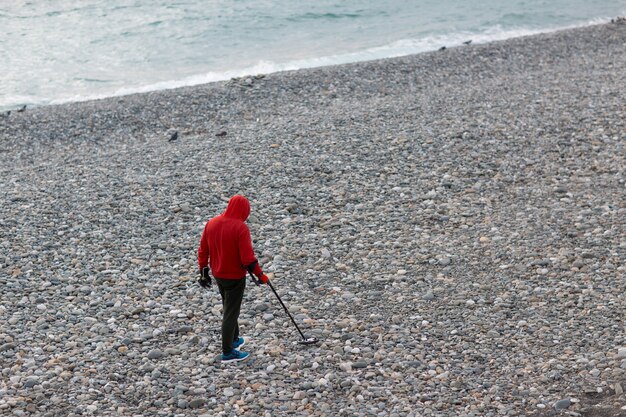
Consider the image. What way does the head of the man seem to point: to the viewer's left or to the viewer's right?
to the viewer's right

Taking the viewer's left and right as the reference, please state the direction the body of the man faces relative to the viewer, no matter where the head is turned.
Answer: facing away from the viewer and to the right of the viewer
